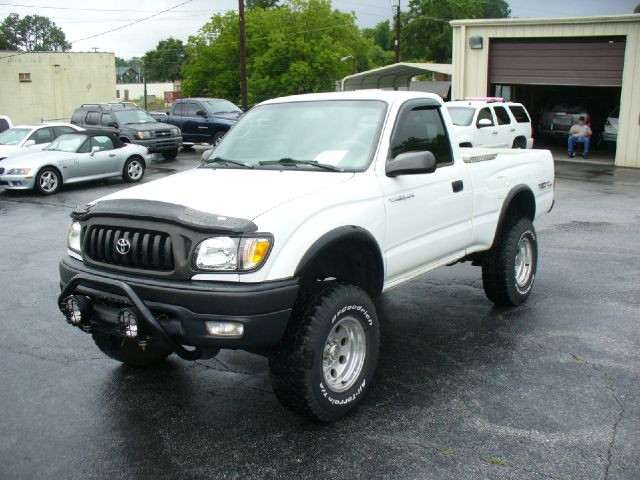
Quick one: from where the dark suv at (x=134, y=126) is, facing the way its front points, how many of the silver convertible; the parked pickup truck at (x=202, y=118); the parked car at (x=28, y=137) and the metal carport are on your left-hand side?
2

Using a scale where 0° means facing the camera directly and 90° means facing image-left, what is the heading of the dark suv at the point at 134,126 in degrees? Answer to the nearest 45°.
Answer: approximately 315°

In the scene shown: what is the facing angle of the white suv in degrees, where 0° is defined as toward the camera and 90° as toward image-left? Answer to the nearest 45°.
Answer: approximately 45°

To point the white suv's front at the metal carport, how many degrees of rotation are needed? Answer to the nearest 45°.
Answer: approximately 135° to its right

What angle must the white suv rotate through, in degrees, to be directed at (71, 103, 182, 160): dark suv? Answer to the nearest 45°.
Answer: approximately 45° to its right

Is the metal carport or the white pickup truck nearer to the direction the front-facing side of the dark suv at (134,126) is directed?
the white pickup truck

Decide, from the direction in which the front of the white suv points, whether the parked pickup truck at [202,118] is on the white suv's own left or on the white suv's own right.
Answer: on the white suv's own right

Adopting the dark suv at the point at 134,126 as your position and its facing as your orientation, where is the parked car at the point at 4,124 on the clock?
The parked car is roughly at 4 o'clock from the dark suv.
